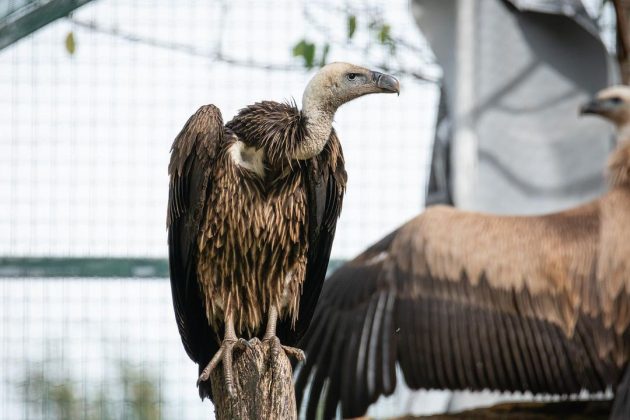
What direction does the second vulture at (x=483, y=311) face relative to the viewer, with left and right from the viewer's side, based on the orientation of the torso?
facing away from the viewer

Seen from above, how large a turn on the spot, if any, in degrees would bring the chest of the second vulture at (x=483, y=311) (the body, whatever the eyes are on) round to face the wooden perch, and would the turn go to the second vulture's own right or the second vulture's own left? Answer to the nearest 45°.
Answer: approximately 180°
